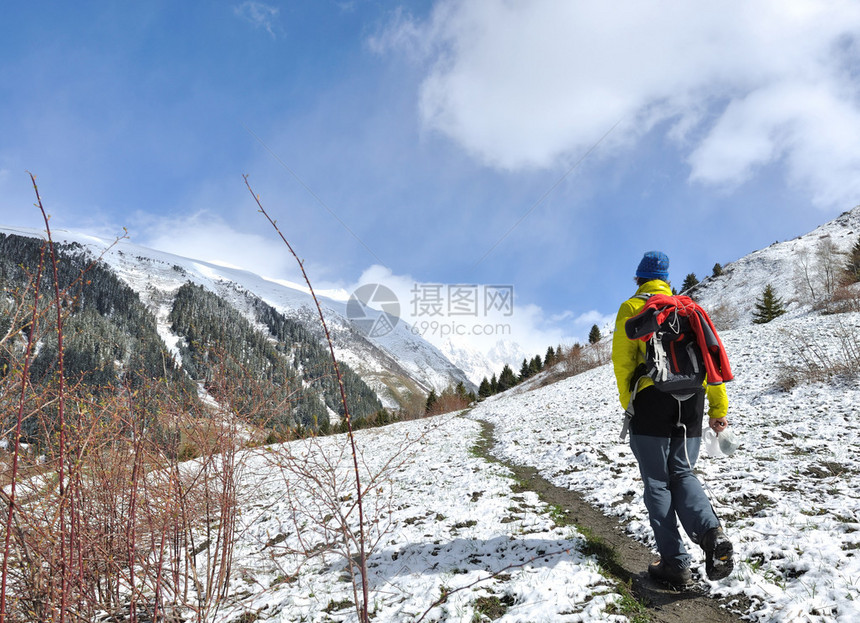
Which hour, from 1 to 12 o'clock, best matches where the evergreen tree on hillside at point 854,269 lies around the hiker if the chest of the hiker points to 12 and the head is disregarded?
The evergreen tree on hillside is roughly at 2 o'clock from the hiker.

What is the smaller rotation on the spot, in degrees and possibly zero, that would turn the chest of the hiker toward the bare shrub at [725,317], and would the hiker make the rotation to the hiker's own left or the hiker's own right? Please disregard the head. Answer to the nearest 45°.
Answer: approximately 45° to the hiker's own right

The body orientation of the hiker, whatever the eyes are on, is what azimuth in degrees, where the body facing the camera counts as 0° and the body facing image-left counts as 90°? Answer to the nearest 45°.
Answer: approximately 135°
